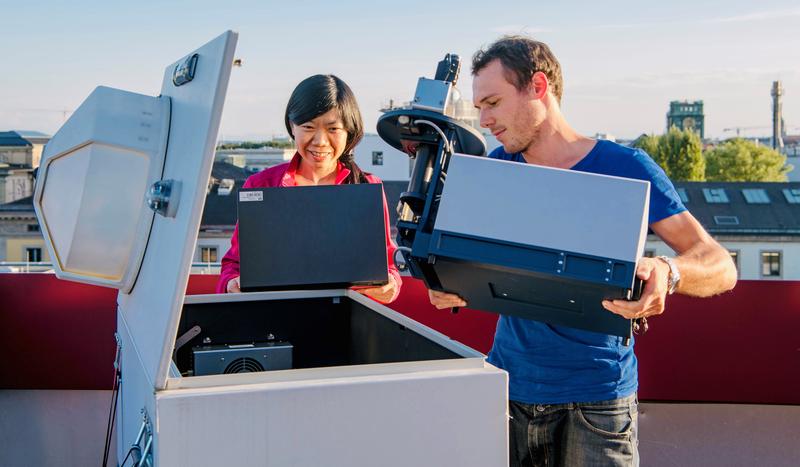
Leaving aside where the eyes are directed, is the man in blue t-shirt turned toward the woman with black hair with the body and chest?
no

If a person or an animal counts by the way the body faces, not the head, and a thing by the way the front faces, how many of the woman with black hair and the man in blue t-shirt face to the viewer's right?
0

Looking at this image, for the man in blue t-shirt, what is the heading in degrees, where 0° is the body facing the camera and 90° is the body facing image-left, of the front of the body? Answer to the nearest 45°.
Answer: approximately 45°

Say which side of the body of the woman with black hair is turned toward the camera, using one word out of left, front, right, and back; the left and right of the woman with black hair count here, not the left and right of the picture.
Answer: front

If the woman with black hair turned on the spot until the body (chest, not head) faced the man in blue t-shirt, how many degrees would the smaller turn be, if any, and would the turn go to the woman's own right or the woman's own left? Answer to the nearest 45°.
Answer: approximately 45° to the woman's own left
